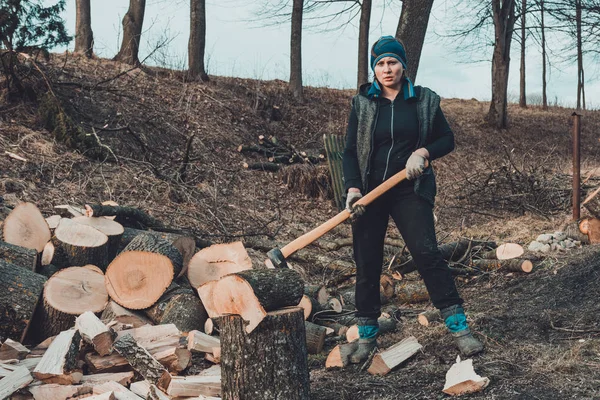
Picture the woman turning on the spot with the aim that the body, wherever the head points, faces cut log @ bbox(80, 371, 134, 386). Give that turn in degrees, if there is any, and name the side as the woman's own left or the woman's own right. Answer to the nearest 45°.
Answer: approximately 90° to the woman's own right

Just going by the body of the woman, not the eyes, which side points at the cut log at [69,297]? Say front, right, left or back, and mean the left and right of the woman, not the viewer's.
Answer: right

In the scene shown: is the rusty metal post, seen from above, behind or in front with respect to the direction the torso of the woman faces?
behind

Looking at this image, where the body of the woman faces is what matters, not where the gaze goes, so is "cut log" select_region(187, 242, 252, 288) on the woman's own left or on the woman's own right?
on the woman's own right

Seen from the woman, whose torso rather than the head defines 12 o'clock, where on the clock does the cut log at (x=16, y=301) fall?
The cut log is roughly at 3 o'clock from the woman.

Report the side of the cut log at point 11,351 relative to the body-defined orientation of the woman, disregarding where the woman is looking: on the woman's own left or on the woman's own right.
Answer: on the woman's own right

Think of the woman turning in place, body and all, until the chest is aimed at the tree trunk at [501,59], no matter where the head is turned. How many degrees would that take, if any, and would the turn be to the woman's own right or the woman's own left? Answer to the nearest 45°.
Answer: approximately 180°

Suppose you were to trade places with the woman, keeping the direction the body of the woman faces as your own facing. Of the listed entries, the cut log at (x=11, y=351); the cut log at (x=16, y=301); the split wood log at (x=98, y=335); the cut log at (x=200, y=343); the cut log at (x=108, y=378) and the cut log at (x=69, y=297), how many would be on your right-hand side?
6

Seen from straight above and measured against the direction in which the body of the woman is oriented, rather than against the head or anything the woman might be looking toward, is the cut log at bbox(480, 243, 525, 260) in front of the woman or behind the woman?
behind

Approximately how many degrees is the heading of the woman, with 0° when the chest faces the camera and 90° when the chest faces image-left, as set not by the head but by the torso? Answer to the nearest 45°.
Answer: approximately 0°

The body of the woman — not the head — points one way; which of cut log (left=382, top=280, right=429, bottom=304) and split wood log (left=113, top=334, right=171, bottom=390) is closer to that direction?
the split wood log

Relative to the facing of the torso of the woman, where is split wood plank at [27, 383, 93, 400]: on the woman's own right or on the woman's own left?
on the woman's own right
